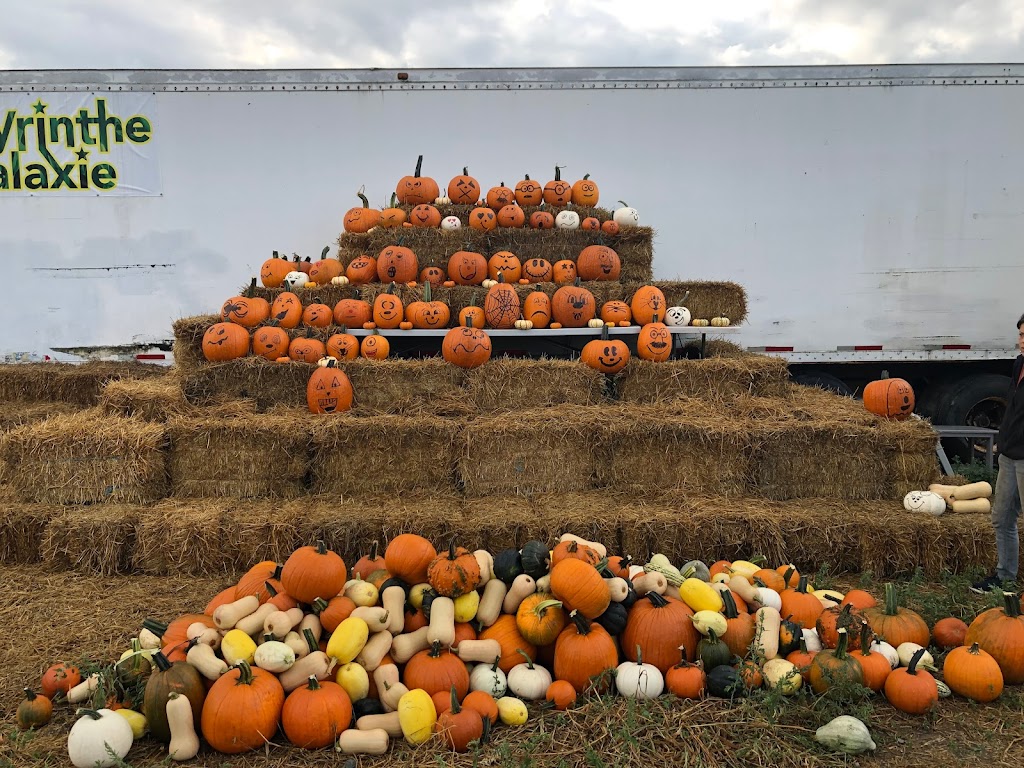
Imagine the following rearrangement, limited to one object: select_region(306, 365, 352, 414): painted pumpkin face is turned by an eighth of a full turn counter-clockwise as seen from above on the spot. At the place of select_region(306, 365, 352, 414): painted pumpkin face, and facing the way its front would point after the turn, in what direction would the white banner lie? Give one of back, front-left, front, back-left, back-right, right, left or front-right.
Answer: back

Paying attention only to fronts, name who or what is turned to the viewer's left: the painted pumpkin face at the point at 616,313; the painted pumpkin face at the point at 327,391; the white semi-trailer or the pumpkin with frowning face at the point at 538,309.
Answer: the white semi-trailer

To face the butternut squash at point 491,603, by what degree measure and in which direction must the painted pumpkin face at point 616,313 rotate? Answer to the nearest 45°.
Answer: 0° — it already faces it

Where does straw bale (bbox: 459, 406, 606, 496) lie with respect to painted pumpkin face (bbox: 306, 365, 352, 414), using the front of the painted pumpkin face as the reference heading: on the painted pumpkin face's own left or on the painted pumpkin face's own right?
on the painted pumpkin face's own left

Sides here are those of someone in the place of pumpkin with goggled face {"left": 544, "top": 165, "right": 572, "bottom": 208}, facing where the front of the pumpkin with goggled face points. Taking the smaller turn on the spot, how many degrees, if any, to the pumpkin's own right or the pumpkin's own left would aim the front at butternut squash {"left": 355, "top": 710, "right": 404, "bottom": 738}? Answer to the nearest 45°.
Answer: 0° — it already faces it

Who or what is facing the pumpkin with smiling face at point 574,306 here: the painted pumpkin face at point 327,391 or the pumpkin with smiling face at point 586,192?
the pumpkin with smiling face at point 586,192

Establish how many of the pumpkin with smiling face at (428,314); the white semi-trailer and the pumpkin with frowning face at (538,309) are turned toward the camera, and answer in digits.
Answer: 2

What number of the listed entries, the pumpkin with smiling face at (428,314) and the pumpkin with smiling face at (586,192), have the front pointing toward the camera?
2

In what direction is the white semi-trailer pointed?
to the viewer's left

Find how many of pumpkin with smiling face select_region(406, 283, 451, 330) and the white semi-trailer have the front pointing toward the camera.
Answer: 1

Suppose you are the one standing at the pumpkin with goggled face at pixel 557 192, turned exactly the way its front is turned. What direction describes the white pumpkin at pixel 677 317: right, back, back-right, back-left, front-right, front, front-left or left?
front-left

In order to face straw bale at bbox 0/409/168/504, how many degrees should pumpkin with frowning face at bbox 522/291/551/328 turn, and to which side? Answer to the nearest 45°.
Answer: approximately 45° to its right

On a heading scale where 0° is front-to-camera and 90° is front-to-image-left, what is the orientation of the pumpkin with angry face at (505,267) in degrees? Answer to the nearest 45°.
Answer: approximately 0°
